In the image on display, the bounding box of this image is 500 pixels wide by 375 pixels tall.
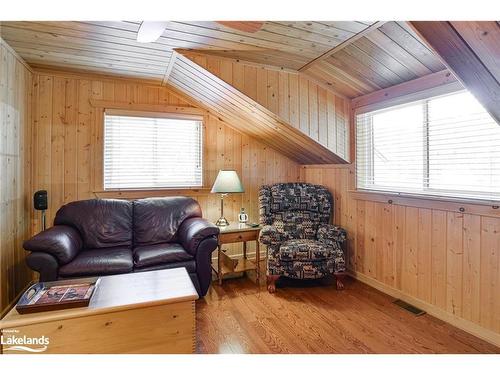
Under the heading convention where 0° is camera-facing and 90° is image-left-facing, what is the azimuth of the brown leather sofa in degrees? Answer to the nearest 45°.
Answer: approximately 0°

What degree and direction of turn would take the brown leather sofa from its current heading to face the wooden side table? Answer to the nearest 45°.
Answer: approximately 90° to its left

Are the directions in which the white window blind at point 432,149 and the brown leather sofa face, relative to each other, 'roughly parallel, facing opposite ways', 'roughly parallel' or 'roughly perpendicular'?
roughly perpendicular

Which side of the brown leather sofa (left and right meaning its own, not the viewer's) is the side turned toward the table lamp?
left

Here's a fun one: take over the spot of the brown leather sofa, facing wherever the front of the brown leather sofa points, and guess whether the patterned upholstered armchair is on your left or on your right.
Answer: on your left

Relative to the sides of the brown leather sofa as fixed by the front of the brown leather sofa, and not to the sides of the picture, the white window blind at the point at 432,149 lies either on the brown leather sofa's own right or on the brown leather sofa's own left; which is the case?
on the brown leather sofa's own left

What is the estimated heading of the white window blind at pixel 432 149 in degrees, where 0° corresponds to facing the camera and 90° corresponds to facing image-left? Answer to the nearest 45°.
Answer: approximately 45°

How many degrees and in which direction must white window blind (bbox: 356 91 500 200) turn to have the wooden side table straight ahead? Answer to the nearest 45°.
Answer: approximately 45° to its right

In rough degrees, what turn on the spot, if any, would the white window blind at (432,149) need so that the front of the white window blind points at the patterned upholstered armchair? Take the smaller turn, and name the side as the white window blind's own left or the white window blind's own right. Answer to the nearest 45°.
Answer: approximately 45° to the white window blind's own right
